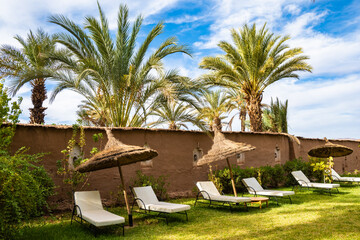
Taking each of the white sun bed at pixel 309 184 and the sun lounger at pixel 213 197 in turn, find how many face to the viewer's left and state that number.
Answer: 0

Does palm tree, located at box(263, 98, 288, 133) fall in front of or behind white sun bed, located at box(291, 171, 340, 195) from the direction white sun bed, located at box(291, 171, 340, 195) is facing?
behind

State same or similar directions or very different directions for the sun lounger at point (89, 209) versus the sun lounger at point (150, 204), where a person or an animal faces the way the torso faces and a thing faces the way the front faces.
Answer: same or similar directions

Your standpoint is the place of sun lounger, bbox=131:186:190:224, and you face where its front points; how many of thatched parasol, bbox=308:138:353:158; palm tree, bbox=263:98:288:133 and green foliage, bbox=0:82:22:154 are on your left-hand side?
2

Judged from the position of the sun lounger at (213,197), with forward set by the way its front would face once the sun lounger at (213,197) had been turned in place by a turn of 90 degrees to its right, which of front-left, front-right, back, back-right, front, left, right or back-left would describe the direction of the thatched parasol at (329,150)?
back

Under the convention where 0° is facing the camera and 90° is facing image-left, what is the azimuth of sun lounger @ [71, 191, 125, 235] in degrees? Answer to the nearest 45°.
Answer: approximately 315°

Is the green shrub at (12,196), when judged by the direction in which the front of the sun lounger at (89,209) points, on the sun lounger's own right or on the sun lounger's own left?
on the sun lounger's own right

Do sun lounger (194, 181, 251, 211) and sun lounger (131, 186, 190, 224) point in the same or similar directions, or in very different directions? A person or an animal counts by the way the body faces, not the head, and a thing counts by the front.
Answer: same or similar directions

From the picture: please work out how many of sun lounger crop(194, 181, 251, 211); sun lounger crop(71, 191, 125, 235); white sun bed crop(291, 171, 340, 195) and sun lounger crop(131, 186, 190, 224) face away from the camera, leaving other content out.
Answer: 0

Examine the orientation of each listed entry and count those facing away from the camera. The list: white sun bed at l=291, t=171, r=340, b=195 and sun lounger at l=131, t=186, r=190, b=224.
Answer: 0

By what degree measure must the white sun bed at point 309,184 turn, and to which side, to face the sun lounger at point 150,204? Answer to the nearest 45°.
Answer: approximately 90° to its right

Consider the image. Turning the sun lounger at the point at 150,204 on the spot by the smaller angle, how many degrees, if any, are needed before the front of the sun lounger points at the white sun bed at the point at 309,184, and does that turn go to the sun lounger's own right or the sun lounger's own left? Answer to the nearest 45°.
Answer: approximately 90° to the sun lounger's own left

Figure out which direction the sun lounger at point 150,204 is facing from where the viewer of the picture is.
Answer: facing the viewer and to the right of the viewer

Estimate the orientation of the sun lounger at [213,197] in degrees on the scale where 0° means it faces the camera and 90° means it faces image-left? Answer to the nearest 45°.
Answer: approximately 315°

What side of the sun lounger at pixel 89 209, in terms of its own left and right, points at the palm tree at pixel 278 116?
left

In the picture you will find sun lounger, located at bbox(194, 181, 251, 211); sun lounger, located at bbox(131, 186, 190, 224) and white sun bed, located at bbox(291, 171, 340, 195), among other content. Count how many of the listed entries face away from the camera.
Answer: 0

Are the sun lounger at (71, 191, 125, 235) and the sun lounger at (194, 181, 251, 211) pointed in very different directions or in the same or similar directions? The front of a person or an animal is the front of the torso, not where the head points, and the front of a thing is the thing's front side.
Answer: same or similar directions
